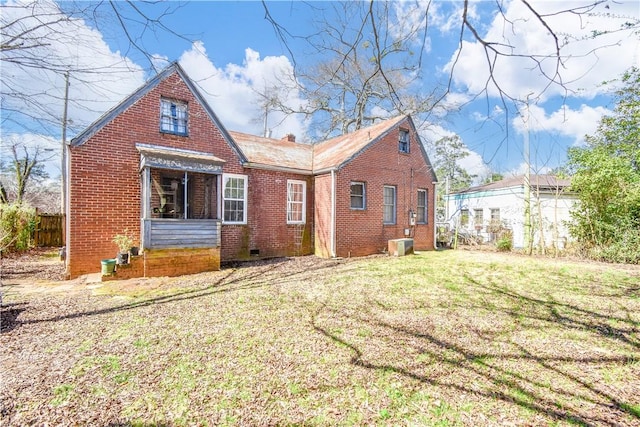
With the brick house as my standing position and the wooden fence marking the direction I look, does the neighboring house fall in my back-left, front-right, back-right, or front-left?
back-right

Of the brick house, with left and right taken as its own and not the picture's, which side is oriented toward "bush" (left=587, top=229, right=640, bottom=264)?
right

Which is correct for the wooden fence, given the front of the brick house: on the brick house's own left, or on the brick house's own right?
on the brick house's own left

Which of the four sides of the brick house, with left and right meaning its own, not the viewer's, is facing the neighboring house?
right

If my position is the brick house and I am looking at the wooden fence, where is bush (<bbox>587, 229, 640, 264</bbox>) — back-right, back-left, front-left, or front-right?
back-right
